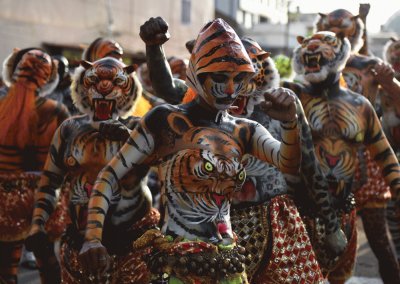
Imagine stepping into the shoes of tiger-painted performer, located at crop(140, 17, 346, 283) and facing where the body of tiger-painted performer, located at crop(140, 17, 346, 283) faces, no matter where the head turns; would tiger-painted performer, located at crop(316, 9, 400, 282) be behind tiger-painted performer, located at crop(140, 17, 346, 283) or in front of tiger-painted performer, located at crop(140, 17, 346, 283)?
behind

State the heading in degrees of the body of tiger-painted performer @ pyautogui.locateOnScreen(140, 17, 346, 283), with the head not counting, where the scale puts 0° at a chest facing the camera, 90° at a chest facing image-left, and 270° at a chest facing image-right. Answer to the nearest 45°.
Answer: approximately 45°

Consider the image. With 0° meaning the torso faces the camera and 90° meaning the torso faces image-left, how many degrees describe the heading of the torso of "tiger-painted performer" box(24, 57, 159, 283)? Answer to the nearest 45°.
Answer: approximately 0°

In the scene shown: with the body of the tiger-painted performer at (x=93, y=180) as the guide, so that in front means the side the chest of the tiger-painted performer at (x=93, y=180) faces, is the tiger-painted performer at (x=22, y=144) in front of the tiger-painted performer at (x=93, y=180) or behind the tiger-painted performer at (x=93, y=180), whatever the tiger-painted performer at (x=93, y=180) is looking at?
behind

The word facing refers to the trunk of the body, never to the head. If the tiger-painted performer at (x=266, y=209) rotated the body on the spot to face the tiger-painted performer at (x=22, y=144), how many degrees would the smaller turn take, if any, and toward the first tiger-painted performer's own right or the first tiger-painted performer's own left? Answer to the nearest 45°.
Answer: approximately 90° to the first tiger-painted performer's own right
